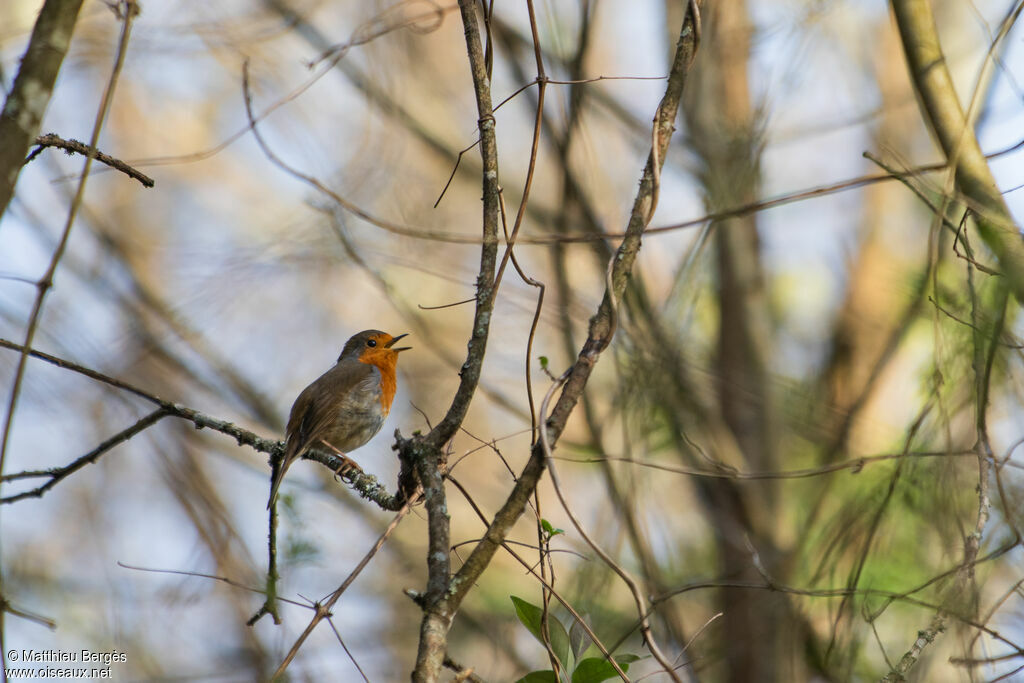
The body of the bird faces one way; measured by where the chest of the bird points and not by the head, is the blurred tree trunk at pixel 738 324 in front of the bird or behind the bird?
in front

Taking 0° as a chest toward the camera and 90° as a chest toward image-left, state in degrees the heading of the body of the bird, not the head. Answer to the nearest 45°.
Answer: approximately 270°
